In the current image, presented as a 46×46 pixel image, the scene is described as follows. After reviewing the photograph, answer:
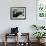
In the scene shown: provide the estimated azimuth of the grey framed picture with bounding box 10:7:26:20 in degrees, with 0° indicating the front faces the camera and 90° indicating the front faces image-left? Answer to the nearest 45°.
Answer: approximately 0°
